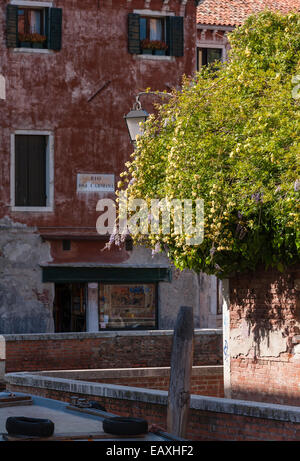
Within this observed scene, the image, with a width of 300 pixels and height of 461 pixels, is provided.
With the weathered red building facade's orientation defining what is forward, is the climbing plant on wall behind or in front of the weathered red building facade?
in front

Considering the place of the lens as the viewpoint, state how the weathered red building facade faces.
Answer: facing the viewer

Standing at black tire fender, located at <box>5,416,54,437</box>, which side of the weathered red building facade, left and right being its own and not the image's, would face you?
front

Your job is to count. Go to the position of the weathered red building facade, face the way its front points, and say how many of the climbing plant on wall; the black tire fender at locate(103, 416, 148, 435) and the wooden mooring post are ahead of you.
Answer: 3

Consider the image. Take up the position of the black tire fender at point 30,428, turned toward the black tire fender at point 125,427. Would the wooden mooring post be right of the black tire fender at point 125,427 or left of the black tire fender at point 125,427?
left

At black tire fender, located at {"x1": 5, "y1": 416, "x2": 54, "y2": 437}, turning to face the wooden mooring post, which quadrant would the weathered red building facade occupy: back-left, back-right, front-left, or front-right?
front-left

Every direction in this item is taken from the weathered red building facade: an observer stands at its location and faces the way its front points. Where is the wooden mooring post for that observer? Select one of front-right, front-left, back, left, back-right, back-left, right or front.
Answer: front

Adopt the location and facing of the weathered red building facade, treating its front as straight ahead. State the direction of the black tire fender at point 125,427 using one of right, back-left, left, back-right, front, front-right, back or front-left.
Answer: front
